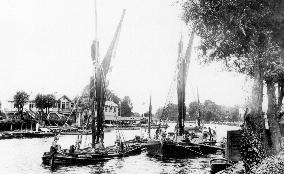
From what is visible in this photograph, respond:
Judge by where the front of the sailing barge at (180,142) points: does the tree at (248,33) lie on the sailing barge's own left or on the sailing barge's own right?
on the sailing barge's own left

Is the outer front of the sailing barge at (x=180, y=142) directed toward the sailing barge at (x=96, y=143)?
yes

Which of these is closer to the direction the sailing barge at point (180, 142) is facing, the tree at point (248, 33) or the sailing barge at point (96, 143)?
the sailing barge

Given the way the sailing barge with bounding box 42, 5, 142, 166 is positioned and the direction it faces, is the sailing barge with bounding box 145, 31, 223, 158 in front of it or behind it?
behind

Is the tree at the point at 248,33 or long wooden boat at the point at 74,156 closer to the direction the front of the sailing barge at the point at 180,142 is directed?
the long wooden boat

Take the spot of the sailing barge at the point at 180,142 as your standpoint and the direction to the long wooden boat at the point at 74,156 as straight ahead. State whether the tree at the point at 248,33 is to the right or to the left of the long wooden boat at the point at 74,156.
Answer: left
